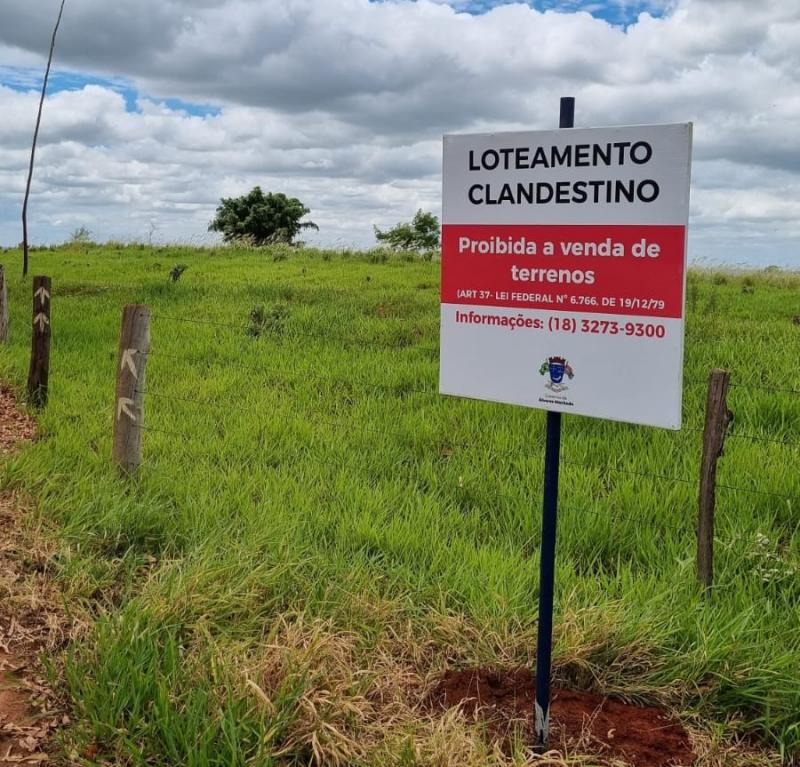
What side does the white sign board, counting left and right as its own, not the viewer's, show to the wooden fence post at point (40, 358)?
right

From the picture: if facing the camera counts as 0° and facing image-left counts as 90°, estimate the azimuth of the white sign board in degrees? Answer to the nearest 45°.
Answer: approximately 45°

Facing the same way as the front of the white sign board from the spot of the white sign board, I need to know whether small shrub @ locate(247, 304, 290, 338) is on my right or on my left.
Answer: on my right

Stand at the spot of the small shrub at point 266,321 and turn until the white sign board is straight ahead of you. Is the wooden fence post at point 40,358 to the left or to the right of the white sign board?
right

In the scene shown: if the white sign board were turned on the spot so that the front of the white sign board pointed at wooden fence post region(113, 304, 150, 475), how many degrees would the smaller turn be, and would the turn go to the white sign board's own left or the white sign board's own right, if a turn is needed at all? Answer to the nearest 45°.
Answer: approximately 90° to the white sign board's own right

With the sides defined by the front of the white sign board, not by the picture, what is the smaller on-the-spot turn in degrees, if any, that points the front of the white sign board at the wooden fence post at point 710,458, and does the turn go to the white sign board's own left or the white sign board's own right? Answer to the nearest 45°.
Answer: approximately 180°
